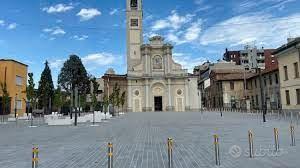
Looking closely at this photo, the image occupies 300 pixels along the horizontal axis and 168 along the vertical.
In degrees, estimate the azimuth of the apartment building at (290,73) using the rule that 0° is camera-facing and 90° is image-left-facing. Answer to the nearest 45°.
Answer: approximately 45°

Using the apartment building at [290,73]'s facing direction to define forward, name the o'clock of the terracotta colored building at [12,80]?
The terracotta colored building is roughly at 1 o'clock from the apartment building.
